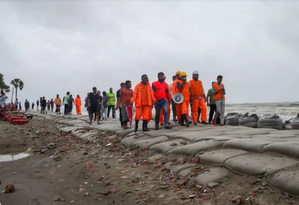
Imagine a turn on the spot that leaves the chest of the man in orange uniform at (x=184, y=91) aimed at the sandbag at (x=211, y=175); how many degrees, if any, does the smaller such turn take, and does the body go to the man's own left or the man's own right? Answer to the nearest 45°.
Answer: approximately 45° to the man's own left

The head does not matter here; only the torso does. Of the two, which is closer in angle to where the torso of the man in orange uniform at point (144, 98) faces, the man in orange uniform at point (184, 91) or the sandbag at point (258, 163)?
the sandbag

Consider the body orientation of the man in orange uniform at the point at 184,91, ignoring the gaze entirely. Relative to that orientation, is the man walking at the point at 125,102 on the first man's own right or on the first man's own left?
on the first man's own right

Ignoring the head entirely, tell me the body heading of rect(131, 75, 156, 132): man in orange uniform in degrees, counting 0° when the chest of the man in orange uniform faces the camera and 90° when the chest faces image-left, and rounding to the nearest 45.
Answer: approximately 0°

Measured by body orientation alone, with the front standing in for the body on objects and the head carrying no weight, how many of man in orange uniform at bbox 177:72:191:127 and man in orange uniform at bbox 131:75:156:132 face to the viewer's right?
0

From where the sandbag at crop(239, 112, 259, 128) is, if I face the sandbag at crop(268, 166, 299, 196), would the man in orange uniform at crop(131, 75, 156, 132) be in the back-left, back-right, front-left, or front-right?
front-right

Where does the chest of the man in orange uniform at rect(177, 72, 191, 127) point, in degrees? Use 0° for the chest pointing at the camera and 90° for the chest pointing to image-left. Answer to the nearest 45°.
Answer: approximately 45°

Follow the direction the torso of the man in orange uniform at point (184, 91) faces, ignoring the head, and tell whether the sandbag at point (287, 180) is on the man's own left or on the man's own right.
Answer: on the man's own left

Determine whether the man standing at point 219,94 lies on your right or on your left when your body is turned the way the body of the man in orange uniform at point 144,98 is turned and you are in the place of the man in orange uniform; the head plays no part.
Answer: on your left

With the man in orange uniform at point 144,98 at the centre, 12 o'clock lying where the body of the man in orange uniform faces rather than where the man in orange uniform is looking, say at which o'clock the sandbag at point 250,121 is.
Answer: The sandbag is roughly at 8 o'clock from the man in orange uniform.

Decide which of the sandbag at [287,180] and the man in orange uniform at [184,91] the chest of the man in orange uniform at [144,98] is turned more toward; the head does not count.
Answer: the sandbag

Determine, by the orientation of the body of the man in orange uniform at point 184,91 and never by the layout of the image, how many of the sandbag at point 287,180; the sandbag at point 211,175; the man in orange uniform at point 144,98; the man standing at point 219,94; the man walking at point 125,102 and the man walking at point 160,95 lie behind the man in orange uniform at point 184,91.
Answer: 1

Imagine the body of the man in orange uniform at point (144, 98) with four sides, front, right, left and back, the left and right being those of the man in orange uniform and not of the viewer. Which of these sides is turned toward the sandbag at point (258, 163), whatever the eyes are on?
front

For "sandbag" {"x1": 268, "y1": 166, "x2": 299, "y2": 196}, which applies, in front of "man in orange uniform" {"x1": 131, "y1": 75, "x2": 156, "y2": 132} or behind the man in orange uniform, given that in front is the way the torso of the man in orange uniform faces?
in front

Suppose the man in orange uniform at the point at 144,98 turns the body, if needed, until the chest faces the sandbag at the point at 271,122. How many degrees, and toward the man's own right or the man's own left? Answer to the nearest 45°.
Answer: approximately 90° to the man's own left

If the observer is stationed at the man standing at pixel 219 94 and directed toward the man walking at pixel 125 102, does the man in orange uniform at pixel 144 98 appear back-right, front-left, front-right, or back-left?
front-left
